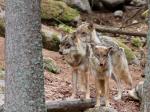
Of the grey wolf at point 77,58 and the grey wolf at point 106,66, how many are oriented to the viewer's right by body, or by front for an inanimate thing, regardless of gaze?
0

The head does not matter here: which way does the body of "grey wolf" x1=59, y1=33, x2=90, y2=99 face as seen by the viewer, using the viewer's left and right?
facing the viewer and to the left of the viewer

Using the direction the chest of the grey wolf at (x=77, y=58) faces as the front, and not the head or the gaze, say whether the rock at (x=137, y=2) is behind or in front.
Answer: behind

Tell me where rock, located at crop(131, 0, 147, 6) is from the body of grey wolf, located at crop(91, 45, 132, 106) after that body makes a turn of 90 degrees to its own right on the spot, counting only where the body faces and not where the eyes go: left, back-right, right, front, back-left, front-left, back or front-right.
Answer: front-right

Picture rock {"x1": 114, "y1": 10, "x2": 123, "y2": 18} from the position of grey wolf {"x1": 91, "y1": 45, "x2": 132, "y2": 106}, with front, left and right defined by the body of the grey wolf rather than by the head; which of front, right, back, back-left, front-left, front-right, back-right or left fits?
back-right

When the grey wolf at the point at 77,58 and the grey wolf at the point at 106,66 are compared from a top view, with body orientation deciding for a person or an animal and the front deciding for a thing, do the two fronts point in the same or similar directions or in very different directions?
same or similar directions

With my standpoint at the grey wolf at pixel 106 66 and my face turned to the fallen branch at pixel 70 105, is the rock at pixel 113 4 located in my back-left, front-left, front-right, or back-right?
back-right
